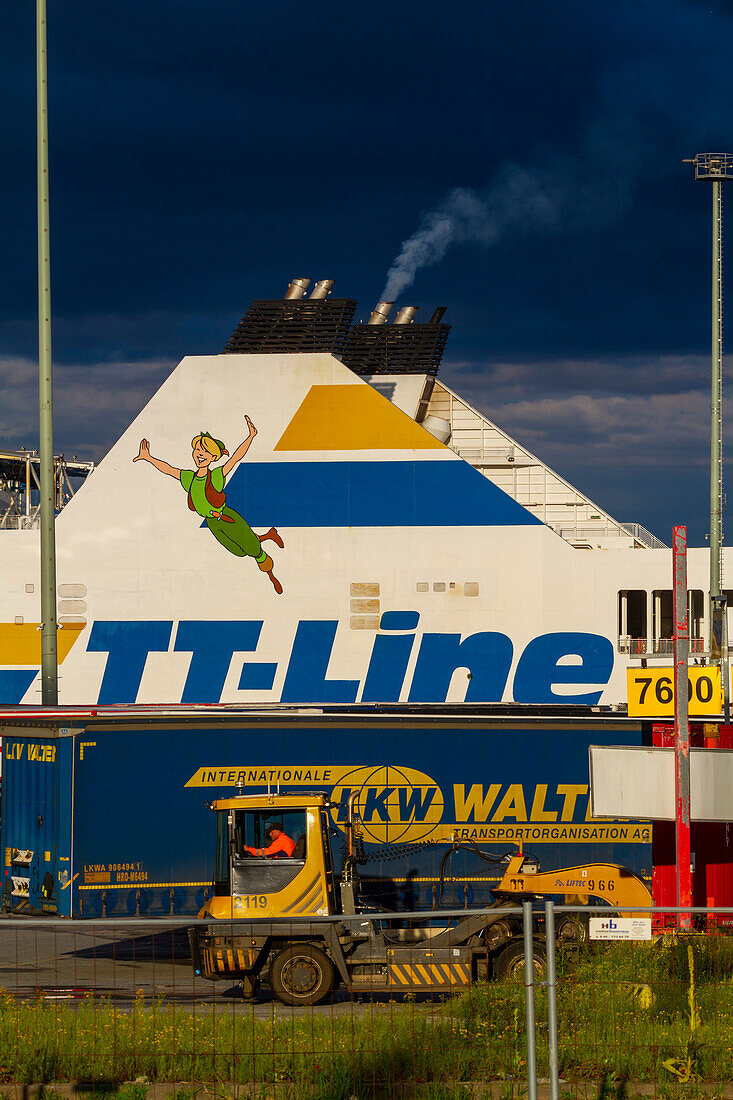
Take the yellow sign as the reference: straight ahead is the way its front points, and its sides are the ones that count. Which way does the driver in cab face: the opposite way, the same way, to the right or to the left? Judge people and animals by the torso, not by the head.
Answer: to the right

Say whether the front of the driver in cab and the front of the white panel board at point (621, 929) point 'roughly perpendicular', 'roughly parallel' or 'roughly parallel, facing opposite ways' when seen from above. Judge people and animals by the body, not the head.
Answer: roughly perpendicular

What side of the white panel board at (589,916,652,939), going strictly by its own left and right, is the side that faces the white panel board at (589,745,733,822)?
back

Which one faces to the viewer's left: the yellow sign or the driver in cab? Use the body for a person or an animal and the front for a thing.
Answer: the driver in cab

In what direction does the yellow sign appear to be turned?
toward the camera

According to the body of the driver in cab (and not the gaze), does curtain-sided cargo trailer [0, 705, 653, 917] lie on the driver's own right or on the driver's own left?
on the driver's own right

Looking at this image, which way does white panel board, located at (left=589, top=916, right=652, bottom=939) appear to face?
toward the camera

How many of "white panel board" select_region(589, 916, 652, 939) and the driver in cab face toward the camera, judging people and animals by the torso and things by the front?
1

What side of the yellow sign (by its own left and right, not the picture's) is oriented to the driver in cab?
right

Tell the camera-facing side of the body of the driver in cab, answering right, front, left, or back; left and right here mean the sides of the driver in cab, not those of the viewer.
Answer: left

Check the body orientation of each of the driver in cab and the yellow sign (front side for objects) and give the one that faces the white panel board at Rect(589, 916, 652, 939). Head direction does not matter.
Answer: the yellow sign

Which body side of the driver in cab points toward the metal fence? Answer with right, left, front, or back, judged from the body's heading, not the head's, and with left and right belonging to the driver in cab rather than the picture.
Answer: left
